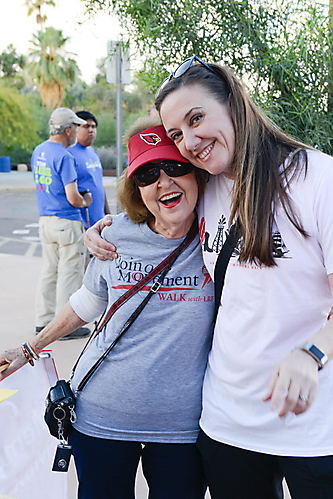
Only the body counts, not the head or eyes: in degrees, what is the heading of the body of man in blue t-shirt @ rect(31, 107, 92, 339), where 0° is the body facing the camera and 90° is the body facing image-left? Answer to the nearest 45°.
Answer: approximately 225°

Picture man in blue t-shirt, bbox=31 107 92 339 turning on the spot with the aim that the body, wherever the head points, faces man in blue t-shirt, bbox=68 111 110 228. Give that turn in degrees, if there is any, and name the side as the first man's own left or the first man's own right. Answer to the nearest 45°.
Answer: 0° — they already face them

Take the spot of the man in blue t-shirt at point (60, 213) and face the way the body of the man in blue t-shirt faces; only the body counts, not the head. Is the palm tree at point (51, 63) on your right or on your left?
on your left

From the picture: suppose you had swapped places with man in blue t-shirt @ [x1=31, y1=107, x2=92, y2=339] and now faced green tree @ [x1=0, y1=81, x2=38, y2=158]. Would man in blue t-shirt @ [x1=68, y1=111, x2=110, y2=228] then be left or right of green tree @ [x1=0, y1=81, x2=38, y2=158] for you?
right

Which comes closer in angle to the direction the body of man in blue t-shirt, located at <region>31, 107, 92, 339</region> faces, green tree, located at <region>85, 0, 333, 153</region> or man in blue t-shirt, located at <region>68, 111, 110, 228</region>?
the man in blue t-shirt
